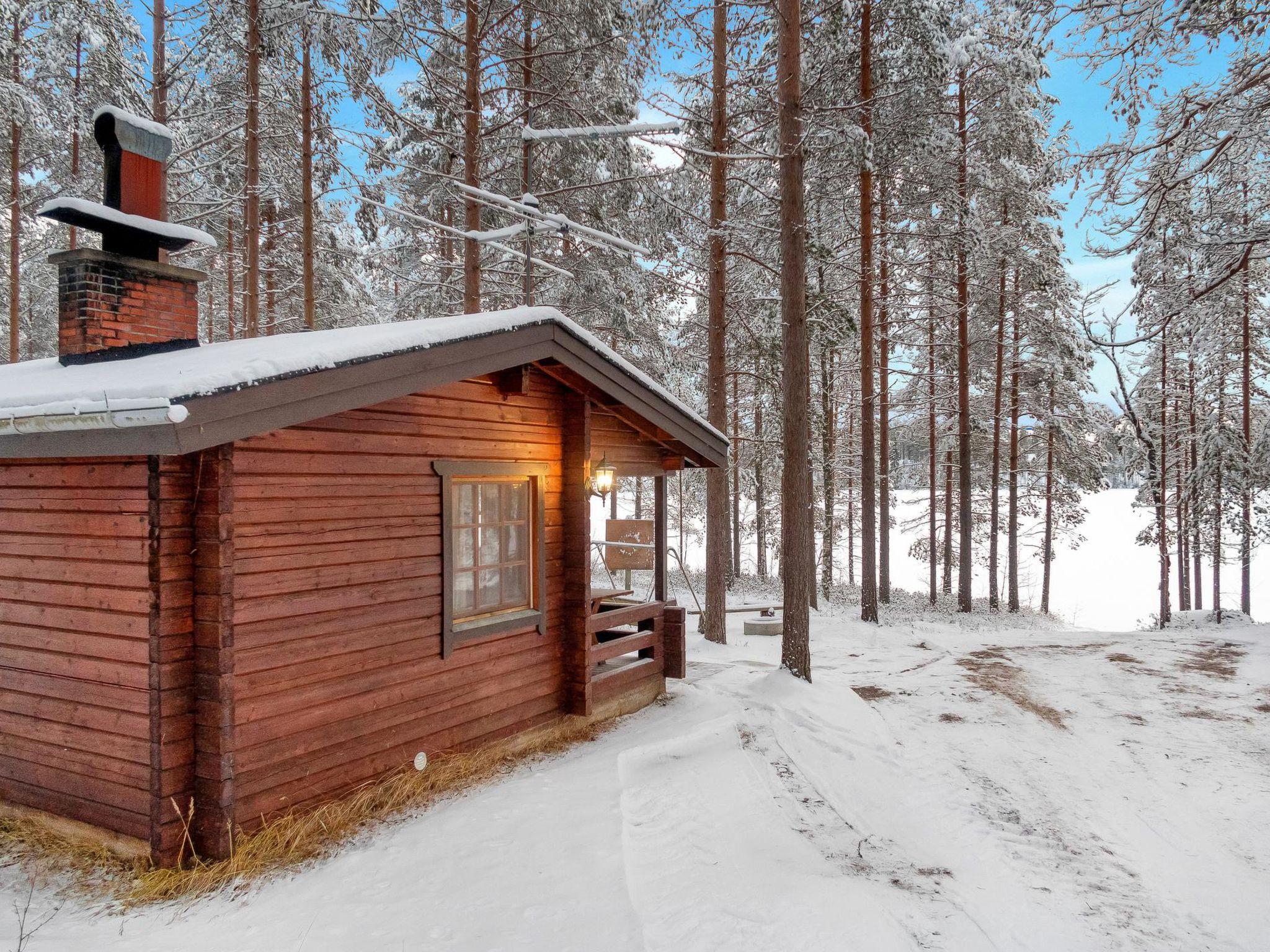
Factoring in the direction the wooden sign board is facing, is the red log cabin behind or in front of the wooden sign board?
in front

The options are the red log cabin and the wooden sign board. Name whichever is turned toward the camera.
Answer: the wooden sign board

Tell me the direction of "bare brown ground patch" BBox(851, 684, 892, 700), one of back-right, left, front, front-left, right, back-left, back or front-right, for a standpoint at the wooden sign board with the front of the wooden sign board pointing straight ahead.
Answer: front-left

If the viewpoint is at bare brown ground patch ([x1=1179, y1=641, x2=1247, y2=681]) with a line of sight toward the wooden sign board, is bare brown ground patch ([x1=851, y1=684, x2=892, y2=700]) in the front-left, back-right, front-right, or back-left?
front-left

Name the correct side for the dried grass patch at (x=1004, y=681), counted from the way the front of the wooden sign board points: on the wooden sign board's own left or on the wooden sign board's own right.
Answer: on the wooden sign board's own left

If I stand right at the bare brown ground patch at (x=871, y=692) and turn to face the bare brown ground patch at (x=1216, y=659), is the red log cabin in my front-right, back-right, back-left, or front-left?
back-right

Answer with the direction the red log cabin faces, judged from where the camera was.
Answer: facing away from the viewer and to the right of the viewer

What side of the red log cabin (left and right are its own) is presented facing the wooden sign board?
front

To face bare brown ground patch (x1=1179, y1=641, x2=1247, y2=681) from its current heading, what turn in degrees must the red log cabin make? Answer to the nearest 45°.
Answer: approximately 45° to its right

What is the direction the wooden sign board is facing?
toward the camera

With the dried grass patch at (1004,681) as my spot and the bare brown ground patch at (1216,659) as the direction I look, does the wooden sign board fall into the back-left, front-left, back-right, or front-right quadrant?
back-left

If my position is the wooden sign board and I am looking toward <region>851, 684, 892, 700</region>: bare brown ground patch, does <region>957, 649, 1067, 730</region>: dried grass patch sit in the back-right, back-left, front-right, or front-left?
front-left

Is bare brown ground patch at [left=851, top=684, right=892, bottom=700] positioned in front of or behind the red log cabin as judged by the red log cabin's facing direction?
in front

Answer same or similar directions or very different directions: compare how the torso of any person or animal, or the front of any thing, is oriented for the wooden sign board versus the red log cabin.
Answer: very different directions

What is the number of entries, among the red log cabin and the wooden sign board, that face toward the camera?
1

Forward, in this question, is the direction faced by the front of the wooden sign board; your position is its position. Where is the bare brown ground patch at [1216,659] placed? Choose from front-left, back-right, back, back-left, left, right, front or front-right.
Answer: left
